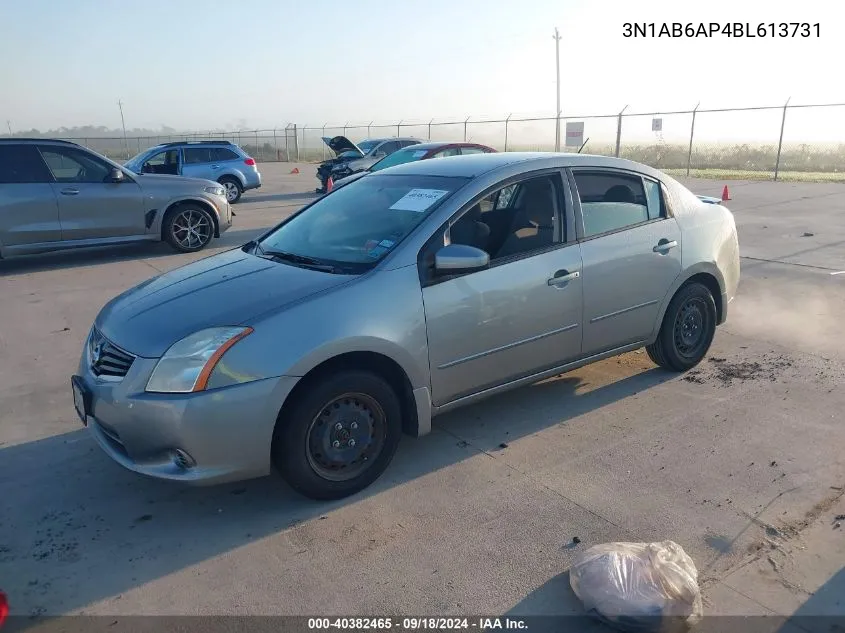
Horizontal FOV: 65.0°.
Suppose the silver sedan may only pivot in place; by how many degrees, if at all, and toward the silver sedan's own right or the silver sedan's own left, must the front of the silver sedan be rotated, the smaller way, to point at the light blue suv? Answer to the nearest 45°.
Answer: approximately 135° to the silver sedan's own right

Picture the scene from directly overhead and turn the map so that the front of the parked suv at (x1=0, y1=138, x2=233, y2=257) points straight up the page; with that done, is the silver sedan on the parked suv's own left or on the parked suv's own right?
on the parked suv's own right

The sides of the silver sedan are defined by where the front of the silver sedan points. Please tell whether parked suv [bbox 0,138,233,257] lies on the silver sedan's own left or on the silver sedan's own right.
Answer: on the silver sedan's own right

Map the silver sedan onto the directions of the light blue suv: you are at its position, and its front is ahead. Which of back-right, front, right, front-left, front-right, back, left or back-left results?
left

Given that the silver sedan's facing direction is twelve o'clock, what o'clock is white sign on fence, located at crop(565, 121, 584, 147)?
The white sign on fence is roughly at 5 o'clock from the silver sedan.

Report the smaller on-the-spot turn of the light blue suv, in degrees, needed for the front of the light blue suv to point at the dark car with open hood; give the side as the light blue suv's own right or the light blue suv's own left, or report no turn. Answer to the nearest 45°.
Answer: approximately 180°

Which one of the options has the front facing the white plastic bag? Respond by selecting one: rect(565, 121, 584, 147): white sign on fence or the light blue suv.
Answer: the white sign on fence

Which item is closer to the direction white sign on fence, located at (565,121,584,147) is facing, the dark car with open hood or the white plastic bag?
the white plastic bag

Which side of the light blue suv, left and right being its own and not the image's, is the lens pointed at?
left

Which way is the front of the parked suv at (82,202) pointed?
to the viewer's right

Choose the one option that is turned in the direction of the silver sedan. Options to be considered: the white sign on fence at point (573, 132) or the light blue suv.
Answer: the white sign on fence

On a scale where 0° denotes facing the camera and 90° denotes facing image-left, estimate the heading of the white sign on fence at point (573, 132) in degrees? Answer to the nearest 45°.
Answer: approximately 0°
